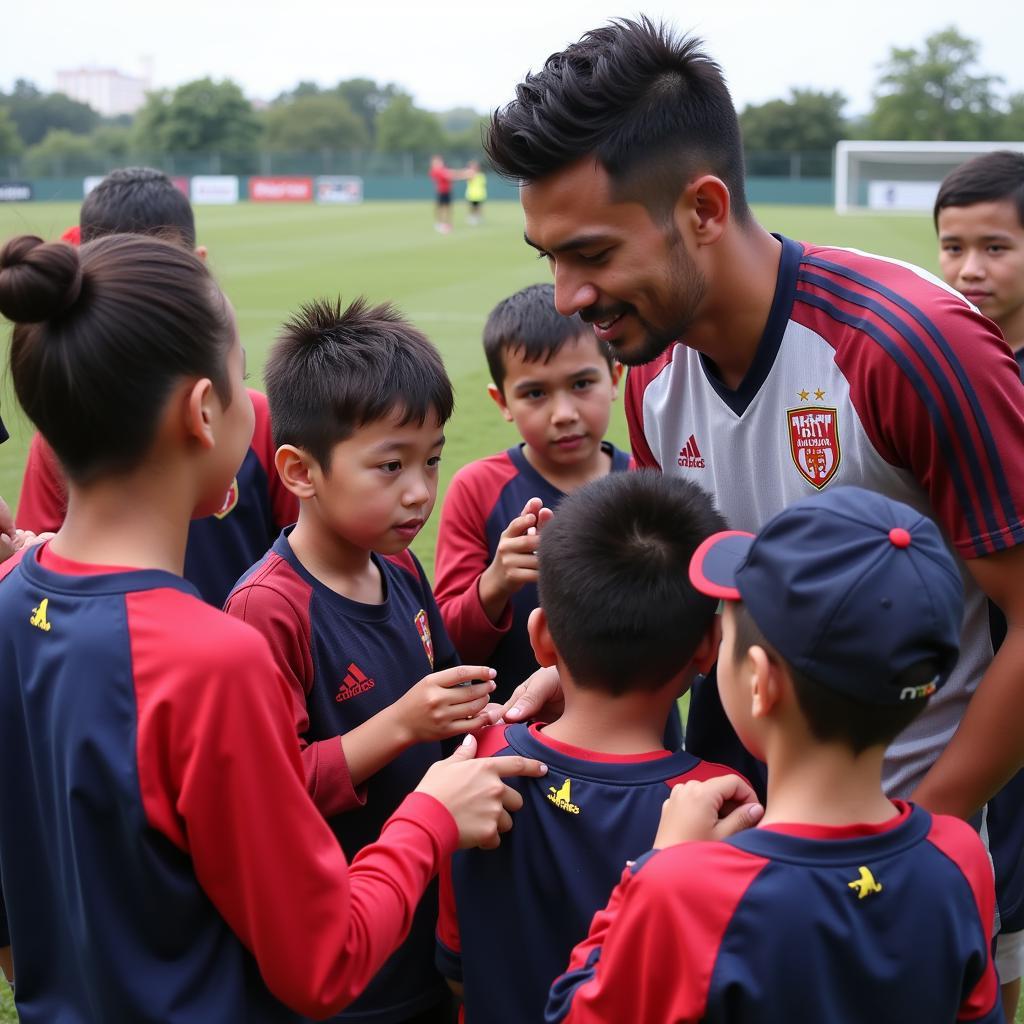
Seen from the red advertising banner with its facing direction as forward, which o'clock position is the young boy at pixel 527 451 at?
The young boy is roughly at 12 o'clock from the red advertising banner.

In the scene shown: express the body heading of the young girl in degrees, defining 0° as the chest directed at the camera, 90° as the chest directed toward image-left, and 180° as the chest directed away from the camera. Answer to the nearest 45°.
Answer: approximately 225°

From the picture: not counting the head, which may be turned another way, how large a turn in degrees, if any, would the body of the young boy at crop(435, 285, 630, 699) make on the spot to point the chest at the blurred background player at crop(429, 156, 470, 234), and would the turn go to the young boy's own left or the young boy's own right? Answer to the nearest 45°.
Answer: approximately 180°

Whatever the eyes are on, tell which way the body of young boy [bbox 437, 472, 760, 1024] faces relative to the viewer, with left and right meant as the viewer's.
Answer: facing away from the viewer

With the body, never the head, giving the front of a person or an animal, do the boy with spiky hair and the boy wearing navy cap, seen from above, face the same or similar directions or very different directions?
very different directions

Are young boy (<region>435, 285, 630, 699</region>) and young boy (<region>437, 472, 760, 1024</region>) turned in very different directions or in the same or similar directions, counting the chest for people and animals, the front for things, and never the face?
very different directions

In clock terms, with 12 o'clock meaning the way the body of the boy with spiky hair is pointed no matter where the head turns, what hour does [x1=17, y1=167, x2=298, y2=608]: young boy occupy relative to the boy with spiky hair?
The young boy is roughly at 7 o'clock from the boy with spiky hair.

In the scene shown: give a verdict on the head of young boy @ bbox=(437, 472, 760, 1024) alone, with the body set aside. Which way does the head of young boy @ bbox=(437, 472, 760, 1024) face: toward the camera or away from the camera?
away from the camera

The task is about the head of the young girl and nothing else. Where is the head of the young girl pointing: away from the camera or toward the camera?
away from the camera
